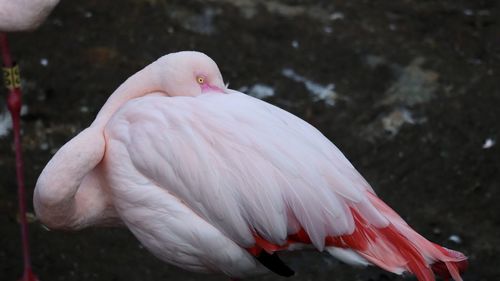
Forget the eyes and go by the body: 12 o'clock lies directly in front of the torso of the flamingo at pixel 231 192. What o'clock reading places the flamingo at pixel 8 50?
the flamingo at pixel 8 50 is roughly at 1 o'clock from the flamingo at pixel 231 192.

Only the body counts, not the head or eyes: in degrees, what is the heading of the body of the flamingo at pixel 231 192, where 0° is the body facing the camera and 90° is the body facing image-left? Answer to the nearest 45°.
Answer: approximately 90°
